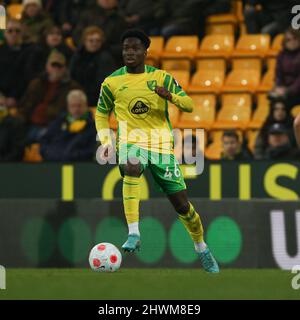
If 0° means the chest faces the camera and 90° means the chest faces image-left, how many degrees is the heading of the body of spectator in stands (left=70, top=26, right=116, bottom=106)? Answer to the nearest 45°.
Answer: approximately 0°

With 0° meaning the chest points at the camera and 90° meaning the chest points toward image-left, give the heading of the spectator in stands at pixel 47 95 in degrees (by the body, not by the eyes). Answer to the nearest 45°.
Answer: approximately 0°

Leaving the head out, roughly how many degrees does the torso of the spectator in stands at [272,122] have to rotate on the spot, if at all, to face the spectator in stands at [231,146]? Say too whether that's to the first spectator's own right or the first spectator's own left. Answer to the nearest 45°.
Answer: approximately 45° to the first spectator's own right

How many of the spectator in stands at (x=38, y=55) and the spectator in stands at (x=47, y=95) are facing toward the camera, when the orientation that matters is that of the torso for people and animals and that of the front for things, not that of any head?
2

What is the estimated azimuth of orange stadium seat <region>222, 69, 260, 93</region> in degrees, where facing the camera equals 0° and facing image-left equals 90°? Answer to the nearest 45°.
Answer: approximately 45°

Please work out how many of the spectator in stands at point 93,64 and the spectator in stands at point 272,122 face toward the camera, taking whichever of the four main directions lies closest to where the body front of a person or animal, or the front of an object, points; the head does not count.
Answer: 2
